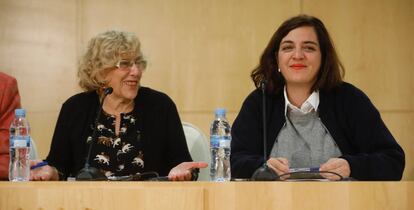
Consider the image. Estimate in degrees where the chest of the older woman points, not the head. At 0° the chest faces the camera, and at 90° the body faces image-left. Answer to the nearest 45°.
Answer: approximately 0°

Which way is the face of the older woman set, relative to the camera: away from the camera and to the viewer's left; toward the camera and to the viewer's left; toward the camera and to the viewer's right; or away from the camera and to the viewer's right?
toward the camera and to the viewer's right
